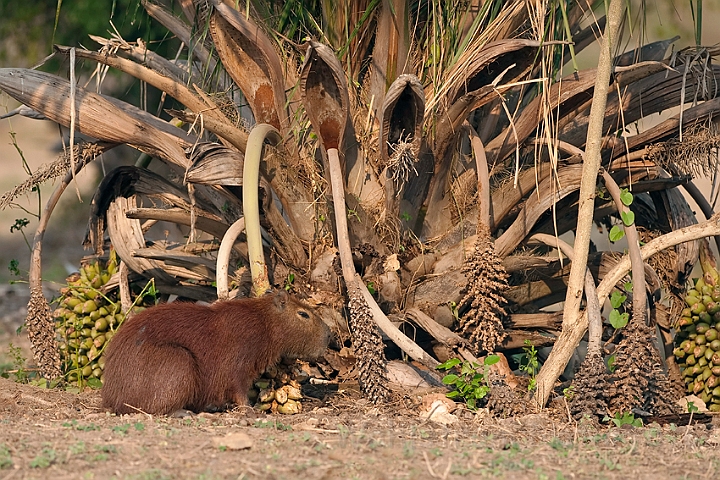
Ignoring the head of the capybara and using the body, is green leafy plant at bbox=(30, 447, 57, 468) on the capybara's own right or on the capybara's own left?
on the capybara's own right

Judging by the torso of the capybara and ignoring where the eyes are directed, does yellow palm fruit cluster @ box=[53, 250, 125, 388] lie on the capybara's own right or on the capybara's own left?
on the capybara's own left

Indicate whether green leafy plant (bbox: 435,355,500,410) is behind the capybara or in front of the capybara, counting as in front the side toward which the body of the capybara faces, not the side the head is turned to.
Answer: in front

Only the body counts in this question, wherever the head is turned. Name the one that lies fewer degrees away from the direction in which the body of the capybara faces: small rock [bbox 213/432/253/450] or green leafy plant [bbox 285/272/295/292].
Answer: the green leafy plant

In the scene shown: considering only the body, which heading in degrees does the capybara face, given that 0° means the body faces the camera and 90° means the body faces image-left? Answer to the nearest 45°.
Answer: approximately 270°

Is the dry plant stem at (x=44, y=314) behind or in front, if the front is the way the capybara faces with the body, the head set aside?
behind

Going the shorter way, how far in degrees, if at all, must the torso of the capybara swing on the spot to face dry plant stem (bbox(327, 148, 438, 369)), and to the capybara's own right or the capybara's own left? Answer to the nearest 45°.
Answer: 0° — it already faces it

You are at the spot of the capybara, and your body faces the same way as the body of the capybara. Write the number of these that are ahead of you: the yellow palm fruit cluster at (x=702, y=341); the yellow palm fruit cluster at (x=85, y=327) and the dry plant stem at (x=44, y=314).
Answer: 1

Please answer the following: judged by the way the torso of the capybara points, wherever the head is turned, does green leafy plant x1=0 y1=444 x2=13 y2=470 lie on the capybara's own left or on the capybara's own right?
on the capybara's own right

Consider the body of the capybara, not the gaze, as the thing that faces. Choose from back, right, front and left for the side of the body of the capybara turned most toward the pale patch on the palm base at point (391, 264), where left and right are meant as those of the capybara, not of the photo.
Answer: front

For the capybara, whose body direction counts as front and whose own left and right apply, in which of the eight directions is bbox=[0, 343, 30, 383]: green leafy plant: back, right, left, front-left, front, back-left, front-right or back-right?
back-left
